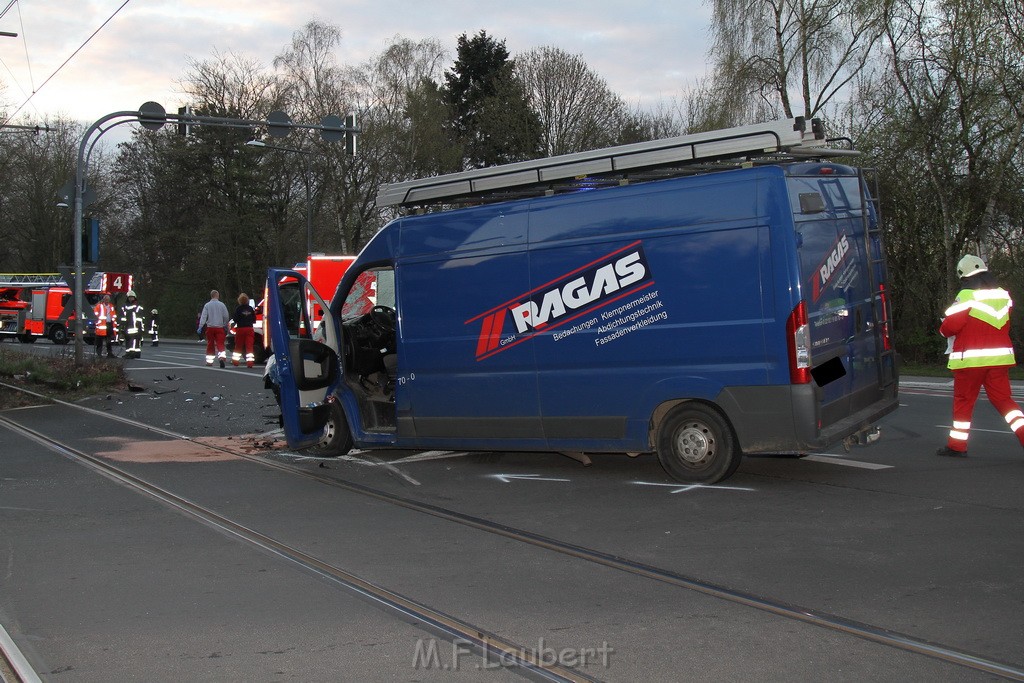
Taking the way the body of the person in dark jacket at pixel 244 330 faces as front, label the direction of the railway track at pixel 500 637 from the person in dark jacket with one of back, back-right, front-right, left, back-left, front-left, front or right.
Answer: back

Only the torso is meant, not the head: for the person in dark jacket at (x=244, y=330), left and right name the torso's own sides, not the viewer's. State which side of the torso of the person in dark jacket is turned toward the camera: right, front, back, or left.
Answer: back

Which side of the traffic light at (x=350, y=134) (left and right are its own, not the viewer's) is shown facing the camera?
back

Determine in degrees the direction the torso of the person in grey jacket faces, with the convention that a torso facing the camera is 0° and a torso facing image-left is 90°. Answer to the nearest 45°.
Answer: approximately 180°

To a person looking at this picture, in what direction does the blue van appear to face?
facing away from the viewer and to the left of the viewer

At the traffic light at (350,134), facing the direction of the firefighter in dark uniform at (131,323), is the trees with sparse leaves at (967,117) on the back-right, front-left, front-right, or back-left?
back-right
